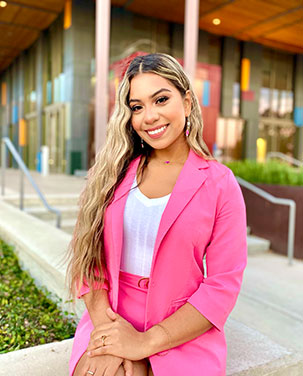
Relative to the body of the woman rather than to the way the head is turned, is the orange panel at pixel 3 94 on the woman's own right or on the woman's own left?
on the woman's own right

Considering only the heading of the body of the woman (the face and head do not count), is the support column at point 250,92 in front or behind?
behind

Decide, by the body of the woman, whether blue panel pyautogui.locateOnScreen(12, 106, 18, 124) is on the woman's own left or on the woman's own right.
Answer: on the woman's own right

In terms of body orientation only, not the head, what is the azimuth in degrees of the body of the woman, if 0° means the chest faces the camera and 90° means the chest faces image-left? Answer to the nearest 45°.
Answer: approximately 45°

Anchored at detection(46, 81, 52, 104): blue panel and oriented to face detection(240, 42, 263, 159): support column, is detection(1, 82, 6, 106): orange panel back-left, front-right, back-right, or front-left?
back-left

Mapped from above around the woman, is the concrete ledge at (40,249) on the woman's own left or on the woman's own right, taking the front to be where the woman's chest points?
on the woman's own right

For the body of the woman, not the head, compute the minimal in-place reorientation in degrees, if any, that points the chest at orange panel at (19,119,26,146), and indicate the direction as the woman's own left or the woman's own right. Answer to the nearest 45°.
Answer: approximately 135° to the woman's own right

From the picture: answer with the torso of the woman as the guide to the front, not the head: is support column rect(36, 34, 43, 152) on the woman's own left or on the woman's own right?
on the woman's own right

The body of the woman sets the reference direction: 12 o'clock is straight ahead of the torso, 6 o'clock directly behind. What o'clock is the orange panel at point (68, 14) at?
The orange panel is roughly at 4 o'clock from the woman.
